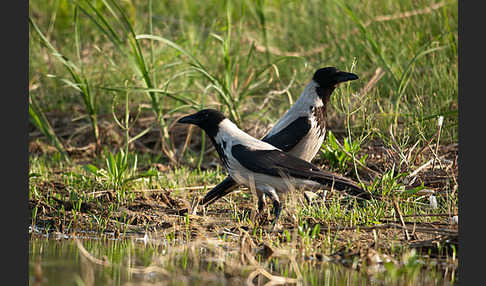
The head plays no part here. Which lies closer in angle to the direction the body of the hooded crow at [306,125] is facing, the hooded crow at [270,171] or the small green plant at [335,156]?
the small green plant

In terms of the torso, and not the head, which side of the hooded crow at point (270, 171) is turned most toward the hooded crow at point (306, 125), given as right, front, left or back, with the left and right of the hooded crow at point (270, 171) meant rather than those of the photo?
right

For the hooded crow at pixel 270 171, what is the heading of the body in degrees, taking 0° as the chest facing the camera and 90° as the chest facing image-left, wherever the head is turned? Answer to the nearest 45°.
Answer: approximately 90°

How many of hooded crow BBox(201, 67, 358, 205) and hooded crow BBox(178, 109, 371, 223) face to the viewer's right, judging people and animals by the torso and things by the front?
1

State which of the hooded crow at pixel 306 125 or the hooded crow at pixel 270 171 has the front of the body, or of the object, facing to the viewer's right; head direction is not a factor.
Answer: the hooded crow at pixel 306 125

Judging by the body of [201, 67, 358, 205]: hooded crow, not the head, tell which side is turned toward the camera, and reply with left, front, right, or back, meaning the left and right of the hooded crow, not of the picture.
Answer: right

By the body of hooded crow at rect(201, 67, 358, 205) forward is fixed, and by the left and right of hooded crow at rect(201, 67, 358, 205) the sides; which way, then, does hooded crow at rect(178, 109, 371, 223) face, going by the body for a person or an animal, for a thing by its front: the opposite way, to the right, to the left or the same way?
the opposite way

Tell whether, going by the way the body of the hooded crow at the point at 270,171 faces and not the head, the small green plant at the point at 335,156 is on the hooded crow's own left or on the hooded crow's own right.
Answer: on the hooded crow's own right

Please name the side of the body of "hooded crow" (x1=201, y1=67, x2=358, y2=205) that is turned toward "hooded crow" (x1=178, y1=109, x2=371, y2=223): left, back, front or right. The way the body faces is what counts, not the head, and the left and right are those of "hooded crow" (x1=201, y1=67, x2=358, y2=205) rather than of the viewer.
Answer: right
